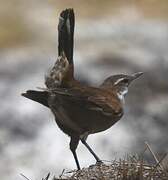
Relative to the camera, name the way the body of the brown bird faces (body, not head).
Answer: to the viewer's right
